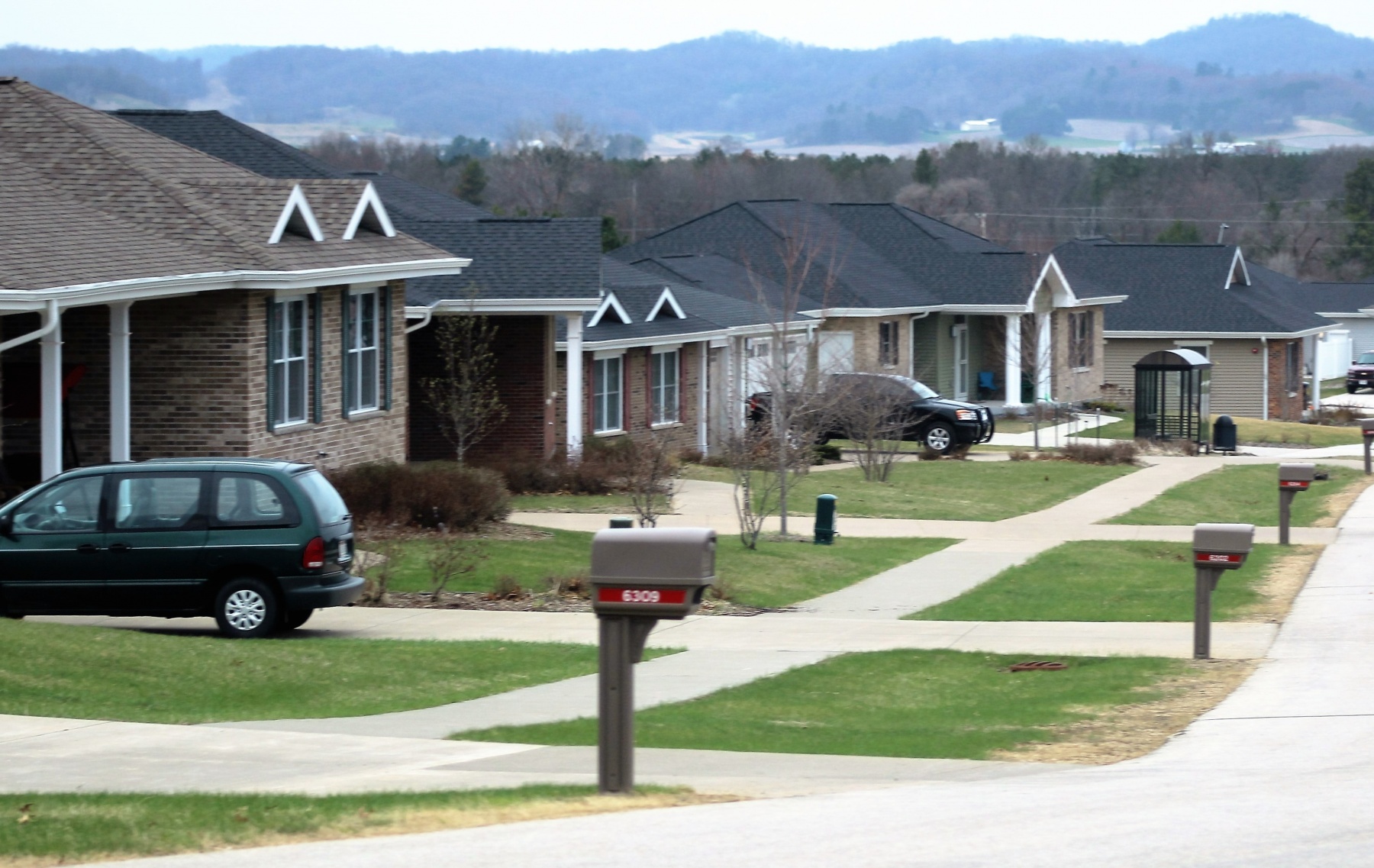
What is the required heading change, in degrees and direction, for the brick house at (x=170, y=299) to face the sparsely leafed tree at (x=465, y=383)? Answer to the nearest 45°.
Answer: approximately 90° to its left

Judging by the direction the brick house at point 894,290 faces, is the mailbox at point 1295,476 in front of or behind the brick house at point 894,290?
in front

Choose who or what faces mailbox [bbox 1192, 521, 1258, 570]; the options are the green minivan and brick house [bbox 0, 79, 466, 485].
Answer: the brick house

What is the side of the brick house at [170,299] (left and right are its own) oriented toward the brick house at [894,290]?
left

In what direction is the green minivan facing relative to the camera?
to the viewer's left

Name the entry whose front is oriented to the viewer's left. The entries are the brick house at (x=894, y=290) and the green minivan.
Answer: the green minivan

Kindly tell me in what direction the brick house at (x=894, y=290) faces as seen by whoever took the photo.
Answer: facing the viewer and to the right of the viewer

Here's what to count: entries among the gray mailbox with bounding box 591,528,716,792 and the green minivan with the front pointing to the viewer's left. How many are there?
1

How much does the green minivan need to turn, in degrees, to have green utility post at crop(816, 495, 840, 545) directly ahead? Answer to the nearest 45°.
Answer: approximately 135° to its right

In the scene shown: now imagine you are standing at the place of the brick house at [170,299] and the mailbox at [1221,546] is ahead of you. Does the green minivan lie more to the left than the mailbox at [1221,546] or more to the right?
right

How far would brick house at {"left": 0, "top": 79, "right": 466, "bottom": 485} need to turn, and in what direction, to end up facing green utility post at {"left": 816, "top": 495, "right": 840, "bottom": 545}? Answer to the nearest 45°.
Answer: approximately 45° to its left
